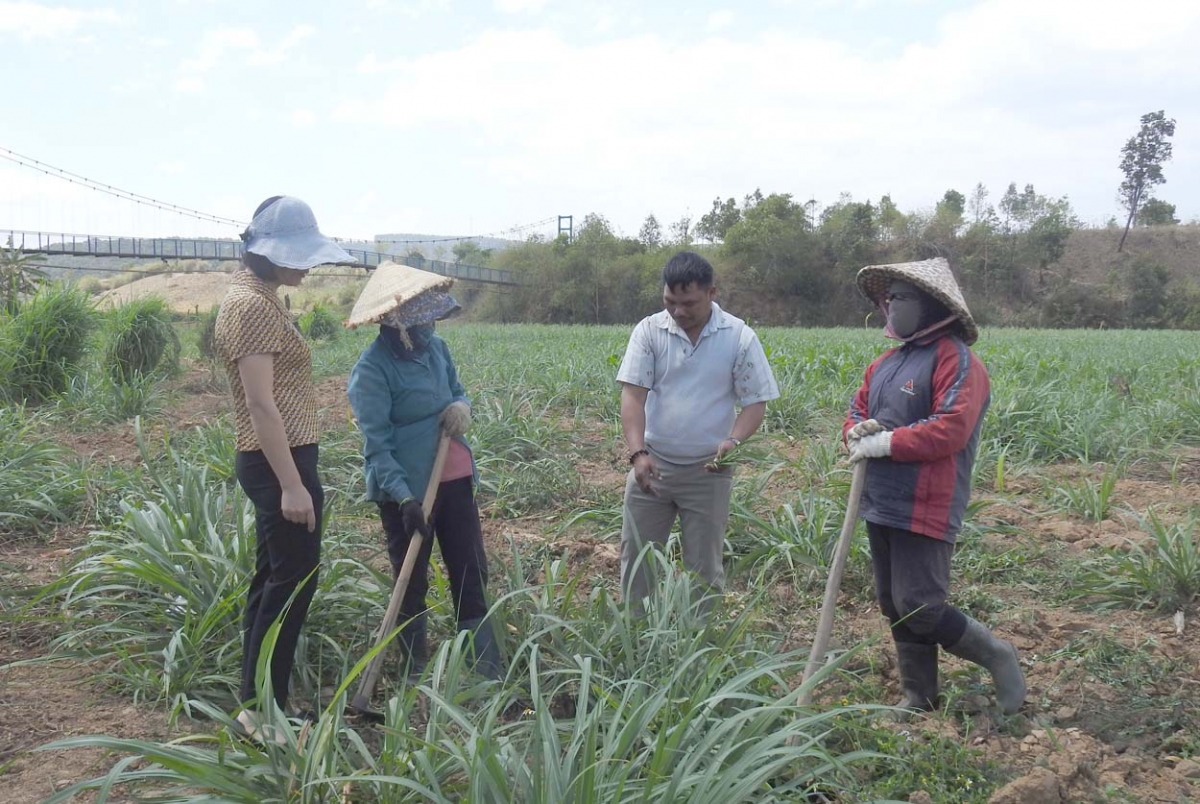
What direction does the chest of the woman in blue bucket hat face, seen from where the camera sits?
to the viewer's right

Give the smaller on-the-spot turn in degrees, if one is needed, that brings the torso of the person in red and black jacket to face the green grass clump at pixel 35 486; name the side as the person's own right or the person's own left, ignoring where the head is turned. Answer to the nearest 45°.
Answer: approximately 45° to the person's own right

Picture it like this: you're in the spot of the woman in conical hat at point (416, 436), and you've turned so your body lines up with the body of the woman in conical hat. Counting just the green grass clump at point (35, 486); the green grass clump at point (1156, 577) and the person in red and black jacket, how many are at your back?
1

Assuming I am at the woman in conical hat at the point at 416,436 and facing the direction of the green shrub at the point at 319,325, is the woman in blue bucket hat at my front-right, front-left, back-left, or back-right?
back-left

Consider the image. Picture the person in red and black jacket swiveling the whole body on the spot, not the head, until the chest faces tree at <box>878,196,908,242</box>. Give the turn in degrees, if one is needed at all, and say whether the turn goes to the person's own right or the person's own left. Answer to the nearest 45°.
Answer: approximately 135° to the person's own right

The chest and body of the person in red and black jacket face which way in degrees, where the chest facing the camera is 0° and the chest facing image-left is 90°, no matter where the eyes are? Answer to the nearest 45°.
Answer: approximately 45°

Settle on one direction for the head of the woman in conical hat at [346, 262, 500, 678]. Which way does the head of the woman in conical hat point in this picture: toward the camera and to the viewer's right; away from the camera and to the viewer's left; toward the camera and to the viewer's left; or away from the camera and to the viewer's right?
toward the camera and to the viewer's right

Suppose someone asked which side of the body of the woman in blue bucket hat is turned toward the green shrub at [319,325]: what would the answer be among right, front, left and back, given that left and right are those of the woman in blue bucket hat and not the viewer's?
left

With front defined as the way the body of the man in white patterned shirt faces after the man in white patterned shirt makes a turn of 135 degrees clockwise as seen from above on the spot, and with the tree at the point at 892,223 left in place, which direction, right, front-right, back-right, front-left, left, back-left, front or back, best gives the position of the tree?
front-right

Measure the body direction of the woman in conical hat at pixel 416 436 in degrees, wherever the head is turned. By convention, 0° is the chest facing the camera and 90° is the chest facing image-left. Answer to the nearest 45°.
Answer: approximately 315°

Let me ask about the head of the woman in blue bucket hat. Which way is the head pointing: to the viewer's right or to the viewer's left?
to the viewer's right

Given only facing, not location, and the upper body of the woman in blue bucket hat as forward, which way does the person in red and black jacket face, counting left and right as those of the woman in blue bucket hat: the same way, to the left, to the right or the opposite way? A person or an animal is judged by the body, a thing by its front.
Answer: the opposite way
